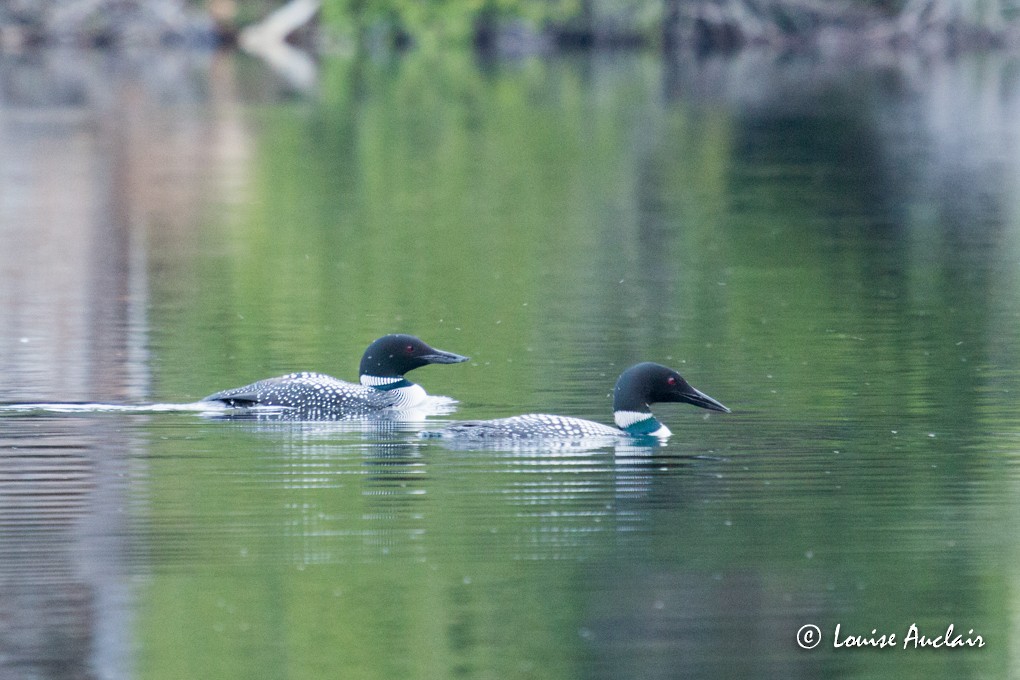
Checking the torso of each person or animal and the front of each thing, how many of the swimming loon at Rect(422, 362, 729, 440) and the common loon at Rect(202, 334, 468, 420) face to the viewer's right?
2

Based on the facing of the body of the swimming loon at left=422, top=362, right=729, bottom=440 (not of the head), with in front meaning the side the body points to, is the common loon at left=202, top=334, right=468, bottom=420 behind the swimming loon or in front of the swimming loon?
behind

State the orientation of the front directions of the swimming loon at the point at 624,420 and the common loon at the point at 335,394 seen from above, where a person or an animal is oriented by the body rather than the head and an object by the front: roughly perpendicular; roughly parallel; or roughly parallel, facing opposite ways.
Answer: roughly parallel

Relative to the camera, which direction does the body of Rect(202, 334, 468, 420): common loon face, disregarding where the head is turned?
to the viewer's right

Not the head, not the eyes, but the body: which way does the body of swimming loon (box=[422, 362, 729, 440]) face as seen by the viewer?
to the viewer's right

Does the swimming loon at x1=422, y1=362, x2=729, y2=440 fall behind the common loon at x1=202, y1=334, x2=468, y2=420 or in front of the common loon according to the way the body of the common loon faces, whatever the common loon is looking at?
in front
